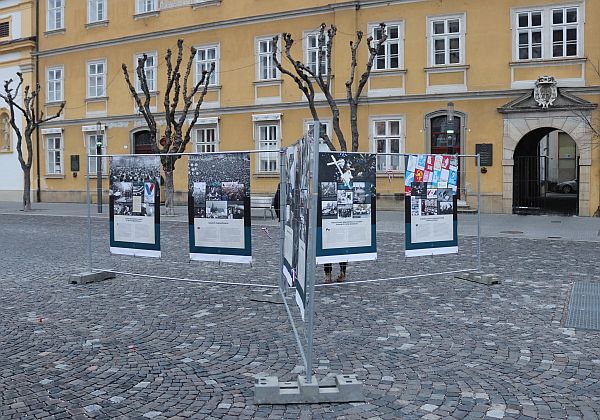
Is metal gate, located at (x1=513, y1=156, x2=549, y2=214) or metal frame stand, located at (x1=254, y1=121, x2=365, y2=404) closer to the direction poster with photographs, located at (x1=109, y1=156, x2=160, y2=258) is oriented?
the metal frame stand

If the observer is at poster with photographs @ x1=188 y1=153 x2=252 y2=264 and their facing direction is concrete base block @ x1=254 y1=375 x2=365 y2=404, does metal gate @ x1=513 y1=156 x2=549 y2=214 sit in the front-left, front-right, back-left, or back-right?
back-left

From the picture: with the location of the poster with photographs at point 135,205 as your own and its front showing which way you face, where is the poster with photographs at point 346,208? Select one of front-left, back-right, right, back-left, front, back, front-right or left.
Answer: left

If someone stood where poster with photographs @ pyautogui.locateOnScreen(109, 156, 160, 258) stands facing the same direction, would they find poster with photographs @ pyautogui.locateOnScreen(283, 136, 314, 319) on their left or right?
on their left

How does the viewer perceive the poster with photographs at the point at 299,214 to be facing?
facing to the left of the viewer

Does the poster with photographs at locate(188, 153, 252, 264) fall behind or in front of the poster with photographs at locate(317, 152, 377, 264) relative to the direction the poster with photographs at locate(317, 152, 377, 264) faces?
behind

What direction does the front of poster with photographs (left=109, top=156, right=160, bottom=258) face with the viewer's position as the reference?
facing the viewer and to the left of the viewer

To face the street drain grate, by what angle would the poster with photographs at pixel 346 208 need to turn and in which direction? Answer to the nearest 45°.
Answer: approximately 45° to its left

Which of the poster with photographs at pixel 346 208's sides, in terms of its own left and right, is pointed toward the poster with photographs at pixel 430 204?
left

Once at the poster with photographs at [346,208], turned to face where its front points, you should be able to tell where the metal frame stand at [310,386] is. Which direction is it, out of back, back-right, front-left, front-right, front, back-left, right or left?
front-right

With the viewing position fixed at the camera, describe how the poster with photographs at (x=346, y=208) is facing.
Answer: facing the viewer and to the right of the viewer

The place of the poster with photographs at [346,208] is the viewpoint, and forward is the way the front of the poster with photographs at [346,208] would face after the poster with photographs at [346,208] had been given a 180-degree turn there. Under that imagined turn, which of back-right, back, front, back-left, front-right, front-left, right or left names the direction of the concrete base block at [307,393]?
back-left

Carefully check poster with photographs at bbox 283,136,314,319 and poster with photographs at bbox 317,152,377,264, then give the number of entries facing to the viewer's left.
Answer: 1

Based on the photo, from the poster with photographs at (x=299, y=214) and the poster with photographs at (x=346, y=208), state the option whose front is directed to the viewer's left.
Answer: the poster with photographs at (x=299, y=214)

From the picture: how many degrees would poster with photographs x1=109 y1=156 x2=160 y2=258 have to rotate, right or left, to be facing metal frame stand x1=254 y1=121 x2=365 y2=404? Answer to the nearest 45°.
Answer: approximately 45° to its left
